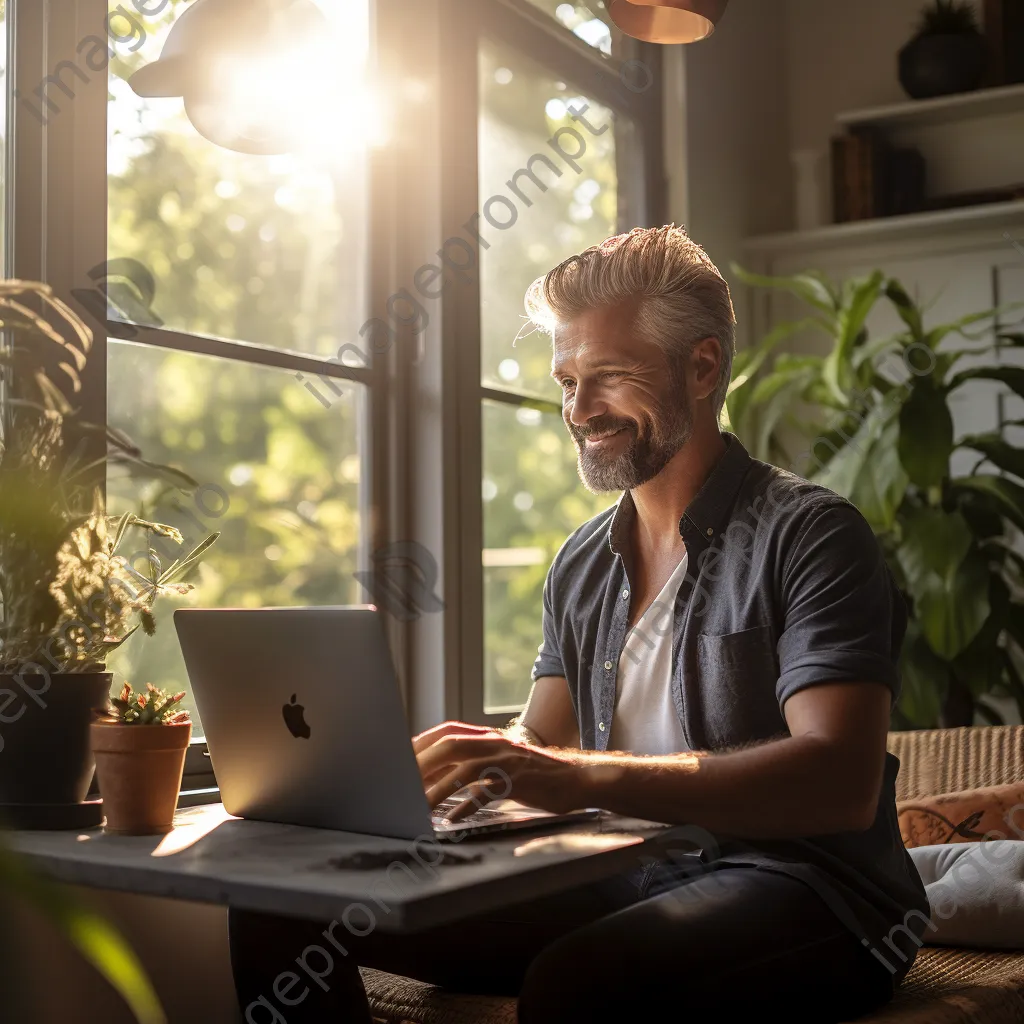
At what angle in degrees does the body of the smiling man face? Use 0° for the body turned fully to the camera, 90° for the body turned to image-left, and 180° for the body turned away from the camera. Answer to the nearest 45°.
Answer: approximately 45°

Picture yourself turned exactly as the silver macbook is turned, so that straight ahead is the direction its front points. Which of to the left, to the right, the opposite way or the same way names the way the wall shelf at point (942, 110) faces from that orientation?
the opposite way

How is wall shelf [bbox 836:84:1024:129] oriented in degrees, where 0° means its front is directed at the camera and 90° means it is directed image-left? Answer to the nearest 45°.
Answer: approximately 45°

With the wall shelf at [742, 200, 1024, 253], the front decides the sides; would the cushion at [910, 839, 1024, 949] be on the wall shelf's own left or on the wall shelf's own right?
on the wall shelf's own left

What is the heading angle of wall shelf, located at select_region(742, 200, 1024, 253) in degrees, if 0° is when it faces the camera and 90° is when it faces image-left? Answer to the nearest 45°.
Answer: approximately 45°

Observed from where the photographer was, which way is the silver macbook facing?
facing away from the viewer and to the right of the viewer

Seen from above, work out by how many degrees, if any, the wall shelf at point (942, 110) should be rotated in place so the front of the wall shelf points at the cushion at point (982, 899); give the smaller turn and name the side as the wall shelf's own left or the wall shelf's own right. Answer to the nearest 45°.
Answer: approximately 45° to the wall shelf's own left
